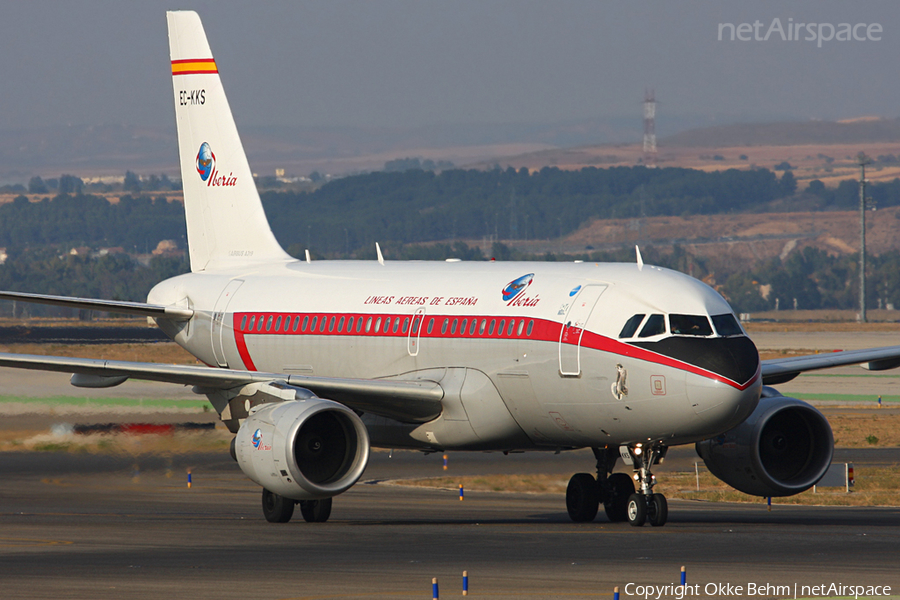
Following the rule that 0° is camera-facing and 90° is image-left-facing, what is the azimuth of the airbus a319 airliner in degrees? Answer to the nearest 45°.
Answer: approximately 315°
